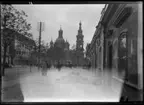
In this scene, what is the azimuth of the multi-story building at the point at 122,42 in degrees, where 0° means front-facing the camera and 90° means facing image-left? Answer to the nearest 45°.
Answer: approximately 90°
